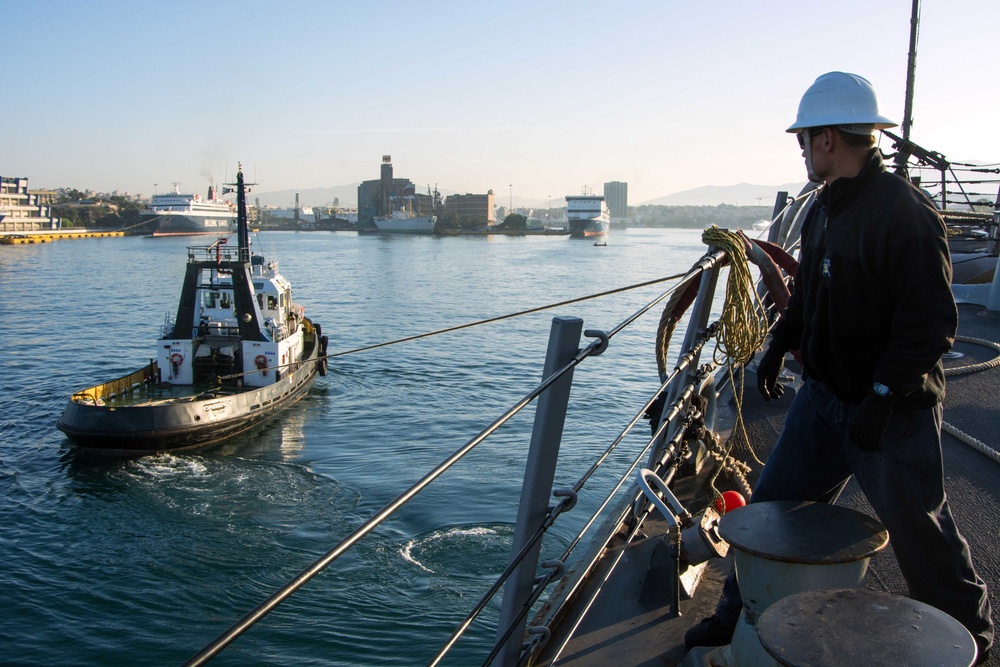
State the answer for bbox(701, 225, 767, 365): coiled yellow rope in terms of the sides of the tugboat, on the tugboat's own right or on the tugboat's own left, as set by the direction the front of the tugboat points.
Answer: on the tugboat's own right

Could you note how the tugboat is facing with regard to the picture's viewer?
facing away from the viewer and to the right of the viewer

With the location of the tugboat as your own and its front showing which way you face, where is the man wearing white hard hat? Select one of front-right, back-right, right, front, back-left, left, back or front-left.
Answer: back-right
